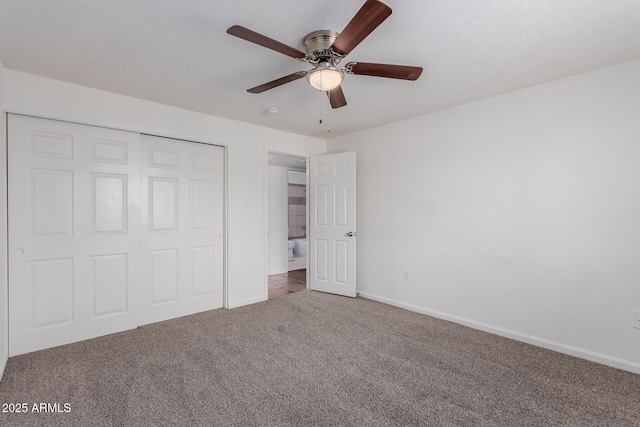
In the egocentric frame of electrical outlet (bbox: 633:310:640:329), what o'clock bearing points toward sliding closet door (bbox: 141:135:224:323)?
The sliding closet door is roughly at 2 o'clock from the electrical outlet.

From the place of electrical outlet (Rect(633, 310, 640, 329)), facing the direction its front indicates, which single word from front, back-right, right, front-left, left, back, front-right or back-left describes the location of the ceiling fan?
front-right

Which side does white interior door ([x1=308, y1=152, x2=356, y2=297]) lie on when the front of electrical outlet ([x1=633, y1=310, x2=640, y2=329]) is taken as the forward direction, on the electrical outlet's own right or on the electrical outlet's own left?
on the electrical outlet's own right

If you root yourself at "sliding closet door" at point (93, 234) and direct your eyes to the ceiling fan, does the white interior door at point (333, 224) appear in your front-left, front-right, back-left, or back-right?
front-left

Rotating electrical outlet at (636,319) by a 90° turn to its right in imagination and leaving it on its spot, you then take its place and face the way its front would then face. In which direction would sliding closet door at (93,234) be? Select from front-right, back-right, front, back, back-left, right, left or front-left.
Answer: front-left

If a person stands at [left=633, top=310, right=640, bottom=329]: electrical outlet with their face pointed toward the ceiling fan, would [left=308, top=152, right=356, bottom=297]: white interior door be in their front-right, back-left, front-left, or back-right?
front-right

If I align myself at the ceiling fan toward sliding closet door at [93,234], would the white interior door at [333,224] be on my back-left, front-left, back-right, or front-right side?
front-right

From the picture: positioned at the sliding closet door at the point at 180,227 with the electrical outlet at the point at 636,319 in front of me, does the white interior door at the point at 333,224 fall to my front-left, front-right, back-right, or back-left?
front-left

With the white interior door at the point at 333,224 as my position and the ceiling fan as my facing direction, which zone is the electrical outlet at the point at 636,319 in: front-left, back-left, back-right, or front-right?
front-left

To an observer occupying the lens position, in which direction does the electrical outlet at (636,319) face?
facing the viewer
